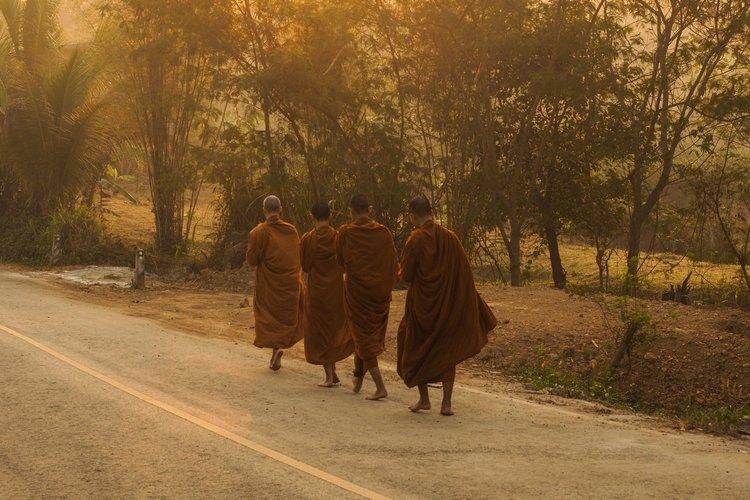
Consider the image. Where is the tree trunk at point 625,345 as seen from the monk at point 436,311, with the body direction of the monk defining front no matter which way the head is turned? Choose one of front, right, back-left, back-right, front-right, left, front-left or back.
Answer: right

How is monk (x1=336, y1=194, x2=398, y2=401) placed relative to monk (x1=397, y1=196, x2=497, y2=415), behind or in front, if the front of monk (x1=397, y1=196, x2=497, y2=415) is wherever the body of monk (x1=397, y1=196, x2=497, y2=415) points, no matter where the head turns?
in front

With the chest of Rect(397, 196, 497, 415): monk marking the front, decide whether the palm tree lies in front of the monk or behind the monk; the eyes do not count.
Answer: in front

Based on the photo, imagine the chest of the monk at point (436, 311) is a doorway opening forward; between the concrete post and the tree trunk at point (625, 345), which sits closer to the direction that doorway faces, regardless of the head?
the concrete post

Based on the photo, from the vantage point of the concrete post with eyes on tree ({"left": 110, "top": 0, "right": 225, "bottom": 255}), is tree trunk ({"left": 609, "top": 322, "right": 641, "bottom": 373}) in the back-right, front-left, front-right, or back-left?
back-right

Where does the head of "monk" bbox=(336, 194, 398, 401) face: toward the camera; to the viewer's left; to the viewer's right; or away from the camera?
away from the camera

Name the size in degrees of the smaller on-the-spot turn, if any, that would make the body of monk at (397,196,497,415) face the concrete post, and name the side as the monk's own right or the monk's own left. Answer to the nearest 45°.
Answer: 0° — they already face it

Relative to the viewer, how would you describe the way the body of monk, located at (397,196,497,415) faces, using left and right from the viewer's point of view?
facing away from the viewer and to the left of the viewer

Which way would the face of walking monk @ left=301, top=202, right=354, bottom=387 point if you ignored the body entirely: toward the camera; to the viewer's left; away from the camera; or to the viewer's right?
away from the camera
